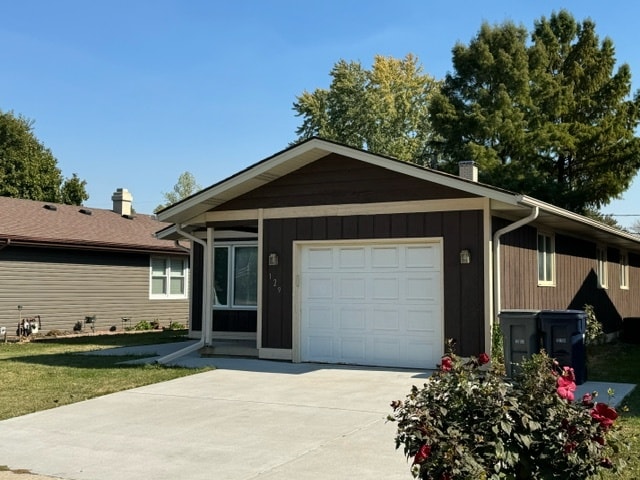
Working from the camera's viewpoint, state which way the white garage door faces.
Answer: facing the viewer

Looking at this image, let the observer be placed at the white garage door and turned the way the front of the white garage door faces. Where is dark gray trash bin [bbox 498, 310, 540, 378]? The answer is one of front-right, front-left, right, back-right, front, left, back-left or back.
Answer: front-left

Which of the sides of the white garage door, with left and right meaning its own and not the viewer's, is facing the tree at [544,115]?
back

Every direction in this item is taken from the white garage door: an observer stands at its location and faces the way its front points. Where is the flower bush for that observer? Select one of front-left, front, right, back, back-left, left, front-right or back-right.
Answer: front

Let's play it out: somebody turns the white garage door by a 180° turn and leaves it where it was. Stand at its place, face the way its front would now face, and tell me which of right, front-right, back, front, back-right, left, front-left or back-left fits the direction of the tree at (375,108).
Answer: front

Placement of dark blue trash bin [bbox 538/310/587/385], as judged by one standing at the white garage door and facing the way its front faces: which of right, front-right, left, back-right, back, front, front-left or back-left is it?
front-left

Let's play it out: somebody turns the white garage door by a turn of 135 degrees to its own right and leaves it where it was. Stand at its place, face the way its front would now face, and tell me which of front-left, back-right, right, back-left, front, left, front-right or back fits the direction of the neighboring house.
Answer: front

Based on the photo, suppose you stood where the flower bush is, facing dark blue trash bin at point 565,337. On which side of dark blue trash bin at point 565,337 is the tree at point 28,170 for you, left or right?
left

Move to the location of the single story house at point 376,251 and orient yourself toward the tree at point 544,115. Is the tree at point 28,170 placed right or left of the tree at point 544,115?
left

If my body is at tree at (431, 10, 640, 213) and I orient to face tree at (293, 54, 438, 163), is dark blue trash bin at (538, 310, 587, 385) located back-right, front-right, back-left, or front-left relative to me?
back-left

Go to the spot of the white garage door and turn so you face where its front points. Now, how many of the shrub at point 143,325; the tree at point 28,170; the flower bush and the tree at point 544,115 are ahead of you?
1

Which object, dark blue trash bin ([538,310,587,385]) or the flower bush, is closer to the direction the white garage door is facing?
the flower bush

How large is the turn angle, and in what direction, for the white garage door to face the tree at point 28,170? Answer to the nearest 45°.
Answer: approximately 135° to its right

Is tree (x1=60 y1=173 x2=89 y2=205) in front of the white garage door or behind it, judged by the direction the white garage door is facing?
behind
